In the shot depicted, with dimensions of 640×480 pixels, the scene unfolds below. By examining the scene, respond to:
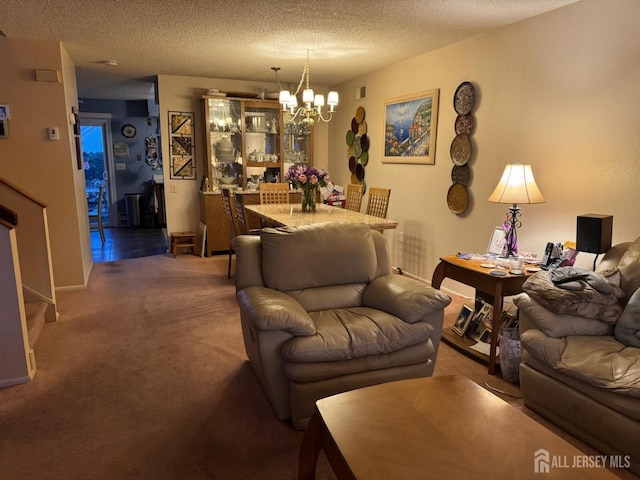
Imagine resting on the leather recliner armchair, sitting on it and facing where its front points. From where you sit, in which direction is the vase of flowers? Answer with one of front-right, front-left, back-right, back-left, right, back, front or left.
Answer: back-left

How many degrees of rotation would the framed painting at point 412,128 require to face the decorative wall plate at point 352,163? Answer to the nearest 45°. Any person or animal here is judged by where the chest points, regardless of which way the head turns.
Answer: approximately 90° to its right

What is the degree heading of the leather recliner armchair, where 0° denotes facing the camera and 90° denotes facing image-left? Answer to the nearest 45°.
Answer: approximately 315°

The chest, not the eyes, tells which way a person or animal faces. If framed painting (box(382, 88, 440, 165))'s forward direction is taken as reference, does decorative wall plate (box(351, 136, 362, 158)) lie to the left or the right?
on its right

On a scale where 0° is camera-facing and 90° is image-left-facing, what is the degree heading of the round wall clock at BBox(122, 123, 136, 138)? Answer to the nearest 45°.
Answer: approximately 0°

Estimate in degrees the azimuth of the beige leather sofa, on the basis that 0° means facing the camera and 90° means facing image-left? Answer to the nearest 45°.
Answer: approximately 45°

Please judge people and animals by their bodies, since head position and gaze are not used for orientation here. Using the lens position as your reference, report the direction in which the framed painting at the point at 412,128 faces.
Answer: facing the viewer and to the left of the viewer

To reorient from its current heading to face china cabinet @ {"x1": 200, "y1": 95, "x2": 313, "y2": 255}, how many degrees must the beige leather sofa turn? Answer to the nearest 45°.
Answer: approximately 90° to its right

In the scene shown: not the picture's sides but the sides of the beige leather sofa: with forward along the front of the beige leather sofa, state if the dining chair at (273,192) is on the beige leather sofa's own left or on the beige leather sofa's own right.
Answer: on the beige leather sofa's own right

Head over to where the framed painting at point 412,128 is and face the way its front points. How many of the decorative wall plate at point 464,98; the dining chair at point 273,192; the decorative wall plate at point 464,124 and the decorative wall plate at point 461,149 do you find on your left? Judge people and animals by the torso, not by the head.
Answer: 3

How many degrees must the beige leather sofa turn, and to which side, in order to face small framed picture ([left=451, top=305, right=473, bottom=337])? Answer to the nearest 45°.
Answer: approximately 90° to its right

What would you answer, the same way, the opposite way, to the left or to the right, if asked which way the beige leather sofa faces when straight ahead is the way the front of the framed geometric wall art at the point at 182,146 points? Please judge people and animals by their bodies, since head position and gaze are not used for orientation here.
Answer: to the right

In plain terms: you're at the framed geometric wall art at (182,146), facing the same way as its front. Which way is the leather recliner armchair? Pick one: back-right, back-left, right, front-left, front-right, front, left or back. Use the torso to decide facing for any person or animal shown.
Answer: front

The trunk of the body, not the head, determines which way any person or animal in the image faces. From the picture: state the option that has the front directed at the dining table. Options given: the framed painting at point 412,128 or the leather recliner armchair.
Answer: the framed painting

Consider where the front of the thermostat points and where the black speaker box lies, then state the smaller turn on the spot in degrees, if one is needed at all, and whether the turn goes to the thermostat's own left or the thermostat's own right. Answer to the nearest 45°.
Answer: approximately 45° to the thermostat's own left

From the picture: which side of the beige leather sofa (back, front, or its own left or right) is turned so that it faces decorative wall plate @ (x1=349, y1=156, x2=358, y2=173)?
right

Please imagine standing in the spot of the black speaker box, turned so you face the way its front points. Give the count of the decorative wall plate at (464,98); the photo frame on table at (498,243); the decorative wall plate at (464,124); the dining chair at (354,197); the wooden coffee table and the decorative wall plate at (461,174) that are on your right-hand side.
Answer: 5

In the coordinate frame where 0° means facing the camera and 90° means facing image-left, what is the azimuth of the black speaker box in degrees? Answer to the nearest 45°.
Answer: approximately 45°
